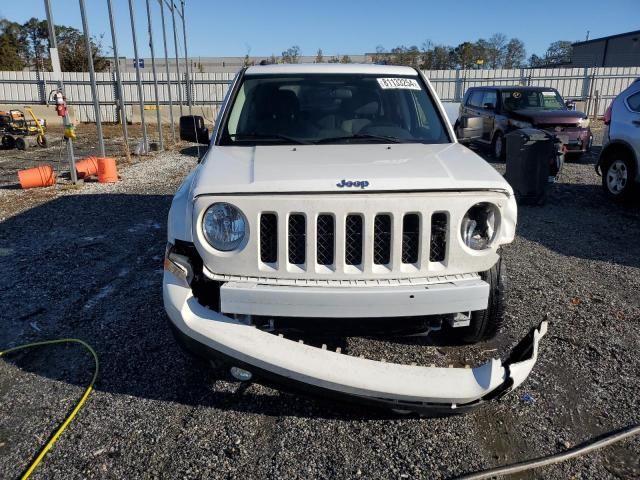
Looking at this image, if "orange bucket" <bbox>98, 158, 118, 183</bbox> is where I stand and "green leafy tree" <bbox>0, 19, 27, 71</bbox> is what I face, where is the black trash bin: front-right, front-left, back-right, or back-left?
back-right

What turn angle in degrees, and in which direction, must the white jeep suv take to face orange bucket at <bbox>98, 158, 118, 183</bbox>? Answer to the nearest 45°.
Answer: approximately 135° to its right

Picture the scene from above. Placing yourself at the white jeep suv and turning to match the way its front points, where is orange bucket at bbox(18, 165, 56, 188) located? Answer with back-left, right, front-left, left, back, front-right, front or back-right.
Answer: back-right

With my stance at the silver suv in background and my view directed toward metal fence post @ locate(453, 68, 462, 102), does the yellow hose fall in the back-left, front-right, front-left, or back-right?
back-left

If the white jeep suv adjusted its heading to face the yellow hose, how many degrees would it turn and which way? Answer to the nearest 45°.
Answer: approximately 90° to its right

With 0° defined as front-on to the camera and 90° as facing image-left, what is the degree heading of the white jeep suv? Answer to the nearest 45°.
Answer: approximately 0°

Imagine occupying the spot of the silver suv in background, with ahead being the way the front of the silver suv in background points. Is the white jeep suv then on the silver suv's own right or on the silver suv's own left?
on the silver suv's own right

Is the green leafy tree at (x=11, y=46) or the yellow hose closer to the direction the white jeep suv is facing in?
the yellow hose
